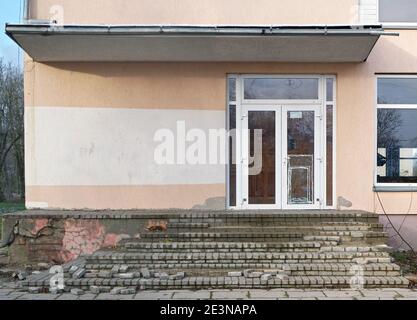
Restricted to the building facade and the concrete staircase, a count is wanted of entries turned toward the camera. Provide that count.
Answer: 2

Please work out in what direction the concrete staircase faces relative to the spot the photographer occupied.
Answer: facing the viewer

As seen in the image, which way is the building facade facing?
toward the camera

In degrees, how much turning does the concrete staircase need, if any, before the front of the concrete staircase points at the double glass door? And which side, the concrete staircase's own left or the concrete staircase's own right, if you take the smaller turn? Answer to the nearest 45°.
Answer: approximately 135° to the concrete staircase's own left
